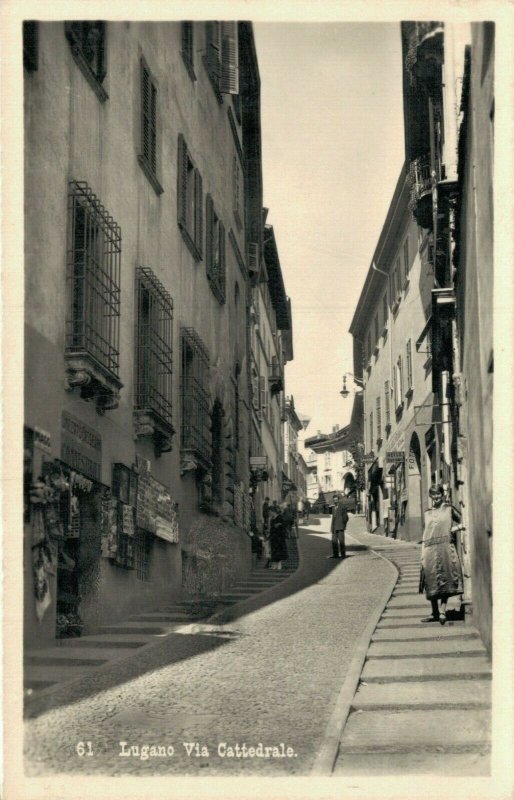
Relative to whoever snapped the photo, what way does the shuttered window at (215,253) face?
facing to the right of the viewer

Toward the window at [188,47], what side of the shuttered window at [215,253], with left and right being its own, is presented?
right

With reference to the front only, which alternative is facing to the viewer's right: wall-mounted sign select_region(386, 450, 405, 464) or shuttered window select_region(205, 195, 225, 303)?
the shuttered window

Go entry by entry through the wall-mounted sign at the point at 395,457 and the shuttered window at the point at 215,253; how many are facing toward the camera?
1

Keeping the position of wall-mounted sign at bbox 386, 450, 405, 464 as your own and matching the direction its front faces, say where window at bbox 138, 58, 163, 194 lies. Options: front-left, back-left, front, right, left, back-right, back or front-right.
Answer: front-right

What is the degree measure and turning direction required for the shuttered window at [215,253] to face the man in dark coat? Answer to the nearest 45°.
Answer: approximately 90° to its left

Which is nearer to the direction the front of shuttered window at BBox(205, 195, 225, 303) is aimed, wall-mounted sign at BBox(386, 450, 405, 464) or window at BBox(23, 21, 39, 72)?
the wall-mounted sign

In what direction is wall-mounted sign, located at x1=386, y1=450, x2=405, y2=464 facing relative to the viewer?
toward the camera

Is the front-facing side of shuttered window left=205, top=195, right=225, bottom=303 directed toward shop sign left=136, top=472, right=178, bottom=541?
no

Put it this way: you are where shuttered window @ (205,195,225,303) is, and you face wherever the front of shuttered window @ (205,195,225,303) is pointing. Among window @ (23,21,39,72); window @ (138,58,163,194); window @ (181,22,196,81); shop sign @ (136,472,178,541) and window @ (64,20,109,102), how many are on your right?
5
